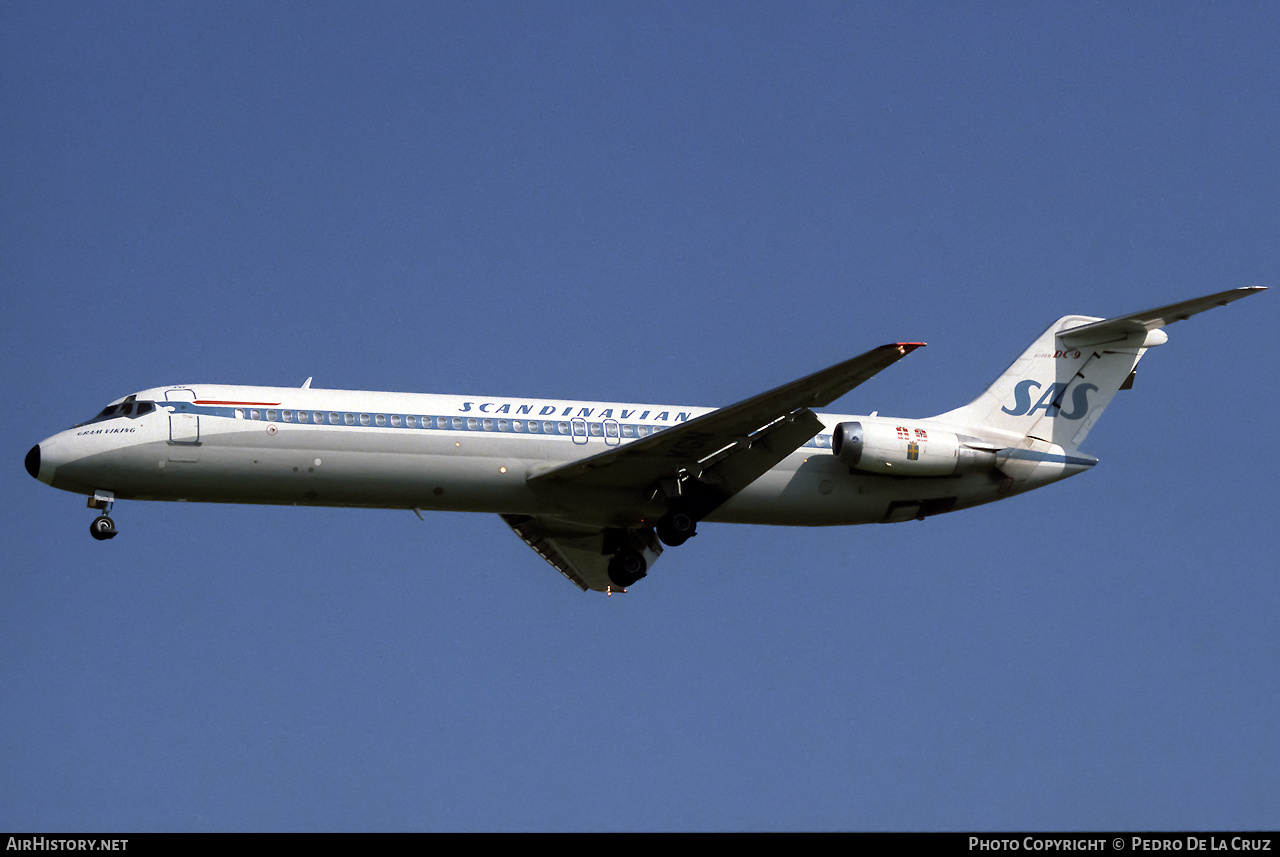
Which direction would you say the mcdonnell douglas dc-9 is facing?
to the viewer's left
